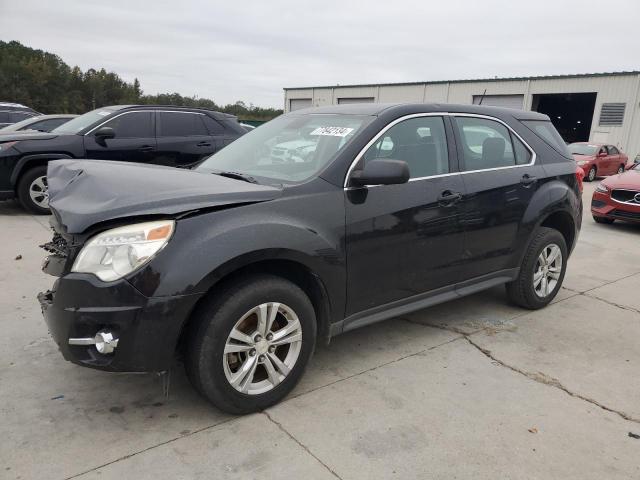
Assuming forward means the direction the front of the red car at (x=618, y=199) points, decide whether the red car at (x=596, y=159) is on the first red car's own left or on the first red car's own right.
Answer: on the first red car's own right

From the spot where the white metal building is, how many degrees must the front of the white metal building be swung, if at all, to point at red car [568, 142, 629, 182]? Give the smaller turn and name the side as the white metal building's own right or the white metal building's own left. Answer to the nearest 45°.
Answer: approximately 45° to the white metal building's own left

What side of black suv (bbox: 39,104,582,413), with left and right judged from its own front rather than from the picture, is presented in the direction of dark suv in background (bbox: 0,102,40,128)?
right

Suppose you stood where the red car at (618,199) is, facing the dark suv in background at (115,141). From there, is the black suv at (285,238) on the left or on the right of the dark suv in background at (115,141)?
left

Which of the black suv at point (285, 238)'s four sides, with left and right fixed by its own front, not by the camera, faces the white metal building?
back

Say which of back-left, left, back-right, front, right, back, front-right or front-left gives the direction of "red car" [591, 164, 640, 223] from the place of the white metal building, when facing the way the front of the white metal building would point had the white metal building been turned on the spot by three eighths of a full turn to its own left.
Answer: right

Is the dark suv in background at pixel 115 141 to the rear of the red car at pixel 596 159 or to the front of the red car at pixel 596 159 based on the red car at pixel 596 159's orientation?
to the front

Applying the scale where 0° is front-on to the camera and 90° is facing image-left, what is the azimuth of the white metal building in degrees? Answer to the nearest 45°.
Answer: approximately 45°

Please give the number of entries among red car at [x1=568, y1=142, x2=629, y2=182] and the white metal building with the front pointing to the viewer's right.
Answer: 0

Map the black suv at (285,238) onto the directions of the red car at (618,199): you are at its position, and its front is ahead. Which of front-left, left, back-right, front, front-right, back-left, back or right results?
front-left

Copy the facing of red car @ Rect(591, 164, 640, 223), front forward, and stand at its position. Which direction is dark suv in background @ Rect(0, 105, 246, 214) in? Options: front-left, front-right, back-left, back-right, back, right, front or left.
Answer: front
